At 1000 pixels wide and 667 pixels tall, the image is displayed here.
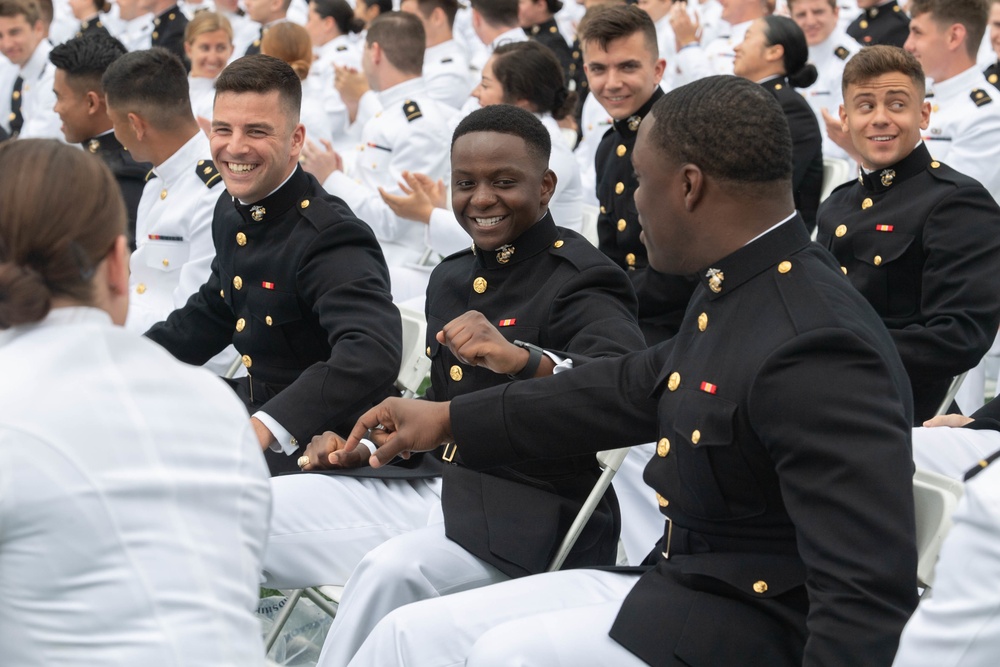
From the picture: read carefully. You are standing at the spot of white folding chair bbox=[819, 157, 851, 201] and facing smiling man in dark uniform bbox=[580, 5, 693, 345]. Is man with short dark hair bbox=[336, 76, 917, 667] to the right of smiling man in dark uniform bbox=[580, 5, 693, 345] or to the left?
left

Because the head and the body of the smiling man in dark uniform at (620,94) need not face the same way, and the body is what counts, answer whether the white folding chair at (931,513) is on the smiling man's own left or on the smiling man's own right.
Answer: on the smiling man's own left

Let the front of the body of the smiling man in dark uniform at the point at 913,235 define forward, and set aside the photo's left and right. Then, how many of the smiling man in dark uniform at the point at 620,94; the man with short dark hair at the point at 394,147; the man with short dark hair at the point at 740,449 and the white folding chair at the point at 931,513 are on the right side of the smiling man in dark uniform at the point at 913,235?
2

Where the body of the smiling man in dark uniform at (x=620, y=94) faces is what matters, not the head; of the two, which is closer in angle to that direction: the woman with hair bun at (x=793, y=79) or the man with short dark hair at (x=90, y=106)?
the man with short dark hair

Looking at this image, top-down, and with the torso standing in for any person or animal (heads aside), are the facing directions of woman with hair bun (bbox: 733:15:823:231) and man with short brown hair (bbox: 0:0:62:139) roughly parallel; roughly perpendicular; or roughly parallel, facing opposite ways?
roughly perpendicular

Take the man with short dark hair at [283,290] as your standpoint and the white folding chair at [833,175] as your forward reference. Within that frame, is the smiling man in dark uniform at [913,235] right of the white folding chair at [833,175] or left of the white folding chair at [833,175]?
right

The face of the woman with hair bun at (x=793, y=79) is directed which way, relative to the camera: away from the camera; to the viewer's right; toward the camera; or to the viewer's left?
to the viewer's left

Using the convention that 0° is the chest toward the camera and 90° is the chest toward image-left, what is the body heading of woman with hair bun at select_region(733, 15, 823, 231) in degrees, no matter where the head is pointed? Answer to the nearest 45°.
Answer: approximately 90°

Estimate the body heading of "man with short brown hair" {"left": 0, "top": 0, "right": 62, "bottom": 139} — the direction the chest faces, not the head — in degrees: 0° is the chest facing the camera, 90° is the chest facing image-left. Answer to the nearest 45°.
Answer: approximately 45°

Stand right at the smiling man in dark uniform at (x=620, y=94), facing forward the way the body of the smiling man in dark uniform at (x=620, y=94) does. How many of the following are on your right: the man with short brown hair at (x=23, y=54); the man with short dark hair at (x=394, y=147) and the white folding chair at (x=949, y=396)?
2
